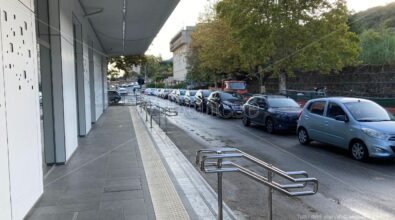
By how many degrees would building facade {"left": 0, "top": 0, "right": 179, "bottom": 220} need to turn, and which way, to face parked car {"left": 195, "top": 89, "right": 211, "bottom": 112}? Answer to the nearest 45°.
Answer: approximately 45° to its left

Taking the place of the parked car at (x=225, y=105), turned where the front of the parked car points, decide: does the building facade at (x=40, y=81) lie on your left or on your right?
on your right

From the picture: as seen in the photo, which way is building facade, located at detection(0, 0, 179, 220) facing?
to the viewer's right

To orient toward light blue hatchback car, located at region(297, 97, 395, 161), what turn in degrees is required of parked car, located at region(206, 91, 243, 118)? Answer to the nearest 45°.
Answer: approximately 45° to its right

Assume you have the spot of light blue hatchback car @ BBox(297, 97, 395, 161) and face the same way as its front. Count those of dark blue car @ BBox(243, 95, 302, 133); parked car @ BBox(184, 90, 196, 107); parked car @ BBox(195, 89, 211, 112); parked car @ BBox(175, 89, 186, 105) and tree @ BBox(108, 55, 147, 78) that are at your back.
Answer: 5

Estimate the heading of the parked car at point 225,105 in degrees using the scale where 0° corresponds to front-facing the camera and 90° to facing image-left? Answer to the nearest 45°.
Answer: approximately 315°

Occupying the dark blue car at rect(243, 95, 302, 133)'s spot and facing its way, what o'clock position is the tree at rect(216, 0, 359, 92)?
The tree is roughly at 8 o'clock from the dark blue car.

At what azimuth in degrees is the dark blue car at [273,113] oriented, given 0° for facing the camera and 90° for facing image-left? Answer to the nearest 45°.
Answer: approximately 315°
